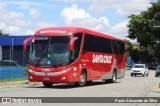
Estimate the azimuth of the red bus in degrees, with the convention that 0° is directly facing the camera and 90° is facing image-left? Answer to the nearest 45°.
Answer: approximately 45°
